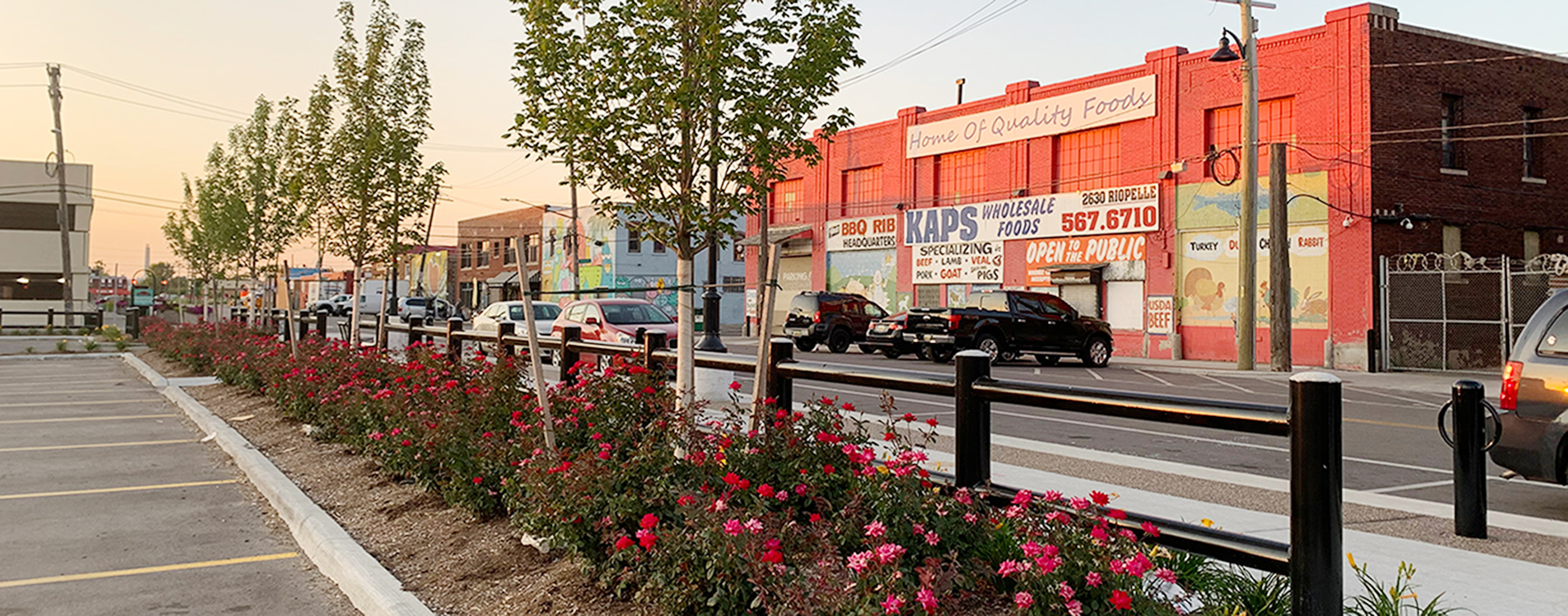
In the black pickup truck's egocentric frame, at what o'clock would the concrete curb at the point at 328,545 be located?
The concrete curb is roughly at 5 o'clock from the black pickup truck.

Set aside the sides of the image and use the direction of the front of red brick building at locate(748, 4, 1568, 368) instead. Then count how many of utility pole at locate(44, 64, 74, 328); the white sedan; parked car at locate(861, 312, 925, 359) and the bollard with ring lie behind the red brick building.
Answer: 0

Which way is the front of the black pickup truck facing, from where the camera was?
facing away from the viewer and to the right of the viewer

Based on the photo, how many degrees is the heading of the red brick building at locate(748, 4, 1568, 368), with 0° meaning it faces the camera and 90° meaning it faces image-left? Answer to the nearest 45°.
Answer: approximately 45°

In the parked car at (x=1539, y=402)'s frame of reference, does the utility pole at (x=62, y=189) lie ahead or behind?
behind

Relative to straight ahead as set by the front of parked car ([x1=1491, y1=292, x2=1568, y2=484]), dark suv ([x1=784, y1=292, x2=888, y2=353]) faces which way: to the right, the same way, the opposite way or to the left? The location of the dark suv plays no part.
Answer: to the left

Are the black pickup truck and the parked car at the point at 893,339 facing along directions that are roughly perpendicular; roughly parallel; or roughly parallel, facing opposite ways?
roughly parallel

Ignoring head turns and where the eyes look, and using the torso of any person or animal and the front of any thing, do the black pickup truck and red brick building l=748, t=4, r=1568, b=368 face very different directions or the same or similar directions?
very different directions

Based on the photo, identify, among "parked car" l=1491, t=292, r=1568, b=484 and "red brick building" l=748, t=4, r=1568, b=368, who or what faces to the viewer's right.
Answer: the parked car

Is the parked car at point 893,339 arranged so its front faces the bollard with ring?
no

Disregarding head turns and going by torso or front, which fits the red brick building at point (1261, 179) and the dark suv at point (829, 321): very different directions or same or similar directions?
very different directions

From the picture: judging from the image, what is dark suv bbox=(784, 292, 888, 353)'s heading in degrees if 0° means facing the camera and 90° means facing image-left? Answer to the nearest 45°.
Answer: approximately 225°
